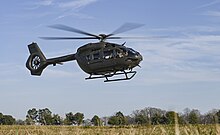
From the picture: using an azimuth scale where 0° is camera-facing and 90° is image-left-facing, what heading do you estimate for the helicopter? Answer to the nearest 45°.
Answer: approximately 315°
